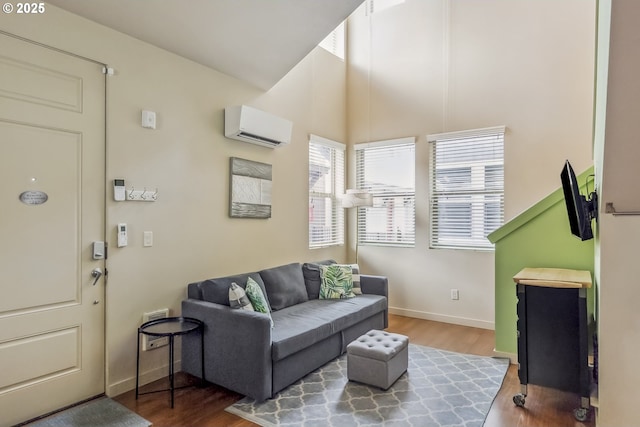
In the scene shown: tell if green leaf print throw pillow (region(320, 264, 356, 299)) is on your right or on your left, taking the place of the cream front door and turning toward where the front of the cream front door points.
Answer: on your left

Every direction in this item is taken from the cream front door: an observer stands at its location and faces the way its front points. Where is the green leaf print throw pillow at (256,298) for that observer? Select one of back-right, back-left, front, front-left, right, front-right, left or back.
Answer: front-left

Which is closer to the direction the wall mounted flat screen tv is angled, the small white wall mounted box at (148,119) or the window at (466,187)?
the small white wall mounted box

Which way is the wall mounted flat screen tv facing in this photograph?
to the viewer's left

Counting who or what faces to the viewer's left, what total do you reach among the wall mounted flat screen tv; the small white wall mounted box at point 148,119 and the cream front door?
1

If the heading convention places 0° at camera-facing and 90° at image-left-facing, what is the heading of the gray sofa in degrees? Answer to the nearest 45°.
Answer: approximately 315°

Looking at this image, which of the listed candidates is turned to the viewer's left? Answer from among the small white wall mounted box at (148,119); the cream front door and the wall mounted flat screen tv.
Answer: the wall mounted flat screen tv

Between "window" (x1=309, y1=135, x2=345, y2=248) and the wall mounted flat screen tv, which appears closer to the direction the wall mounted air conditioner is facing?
the wall mounted flat screen tv

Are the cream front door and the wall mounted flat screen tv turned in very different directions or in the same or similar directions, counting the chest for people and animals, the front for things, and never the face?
very different directions

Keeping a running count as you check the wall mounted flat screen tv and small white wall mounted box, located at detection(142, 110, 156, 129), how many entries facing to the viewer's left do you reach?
1
